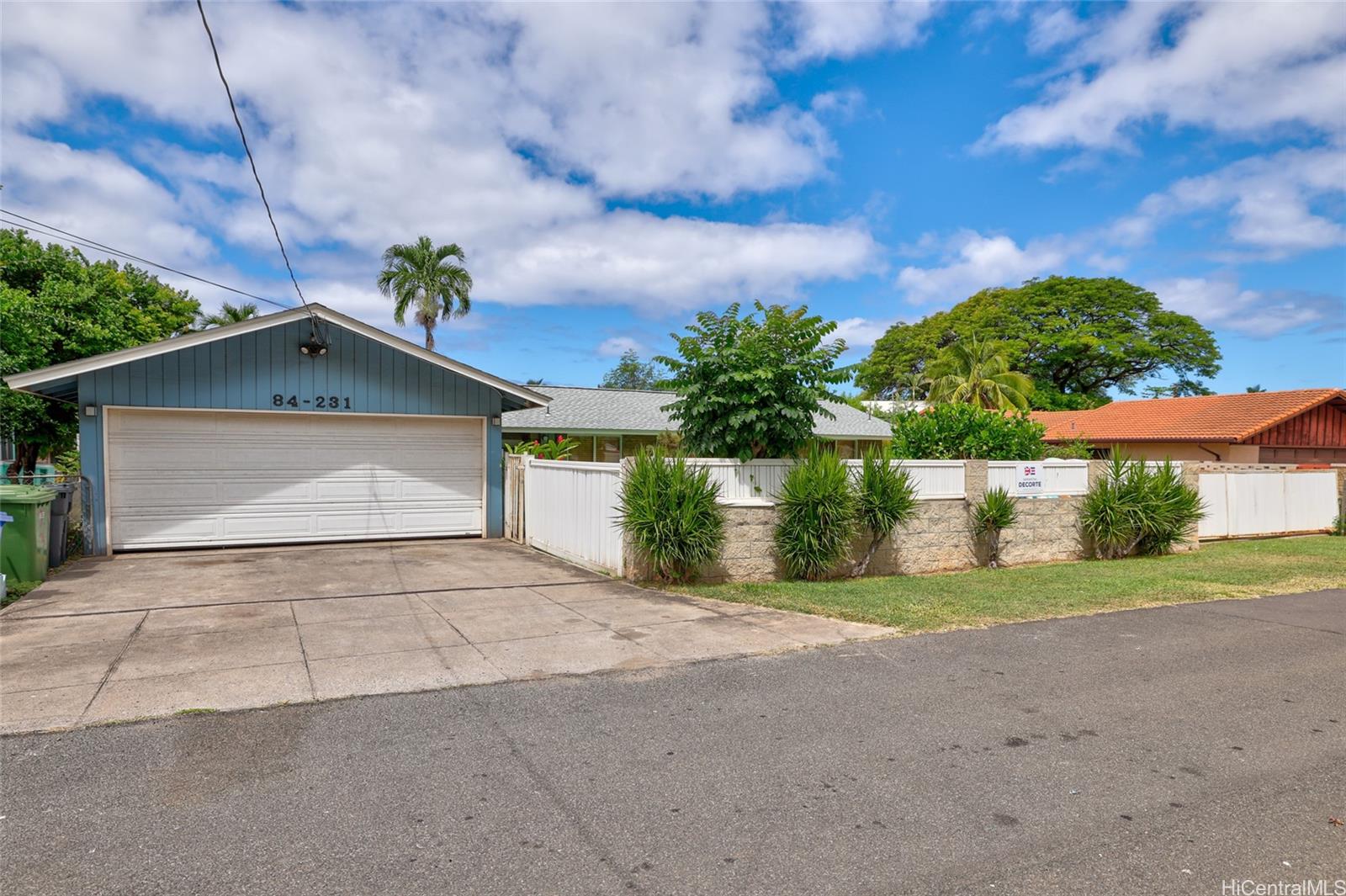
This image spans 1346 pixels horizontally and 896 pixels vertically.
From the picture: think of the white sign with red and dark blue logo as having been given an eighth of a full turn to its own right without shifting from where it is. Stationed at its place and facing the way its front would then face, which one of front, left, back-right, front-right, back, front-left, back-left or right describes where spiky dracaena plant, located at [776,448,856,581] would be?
front

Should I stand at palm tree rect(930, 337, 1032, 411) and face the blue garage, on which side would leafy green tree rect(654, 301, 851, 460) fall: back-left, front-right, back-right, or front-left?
front-left

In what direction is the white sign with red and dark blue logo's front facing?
toward the camera

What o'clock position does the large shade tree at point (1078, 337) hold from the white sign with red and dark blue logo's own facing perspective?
The large shade tree is roughly at 6 o'clock from the white sign with red and dark blue logo.

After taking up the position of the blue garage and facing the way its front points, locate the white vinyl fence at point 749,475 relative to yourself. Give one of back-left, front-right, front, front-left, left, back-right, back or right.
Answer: front-left

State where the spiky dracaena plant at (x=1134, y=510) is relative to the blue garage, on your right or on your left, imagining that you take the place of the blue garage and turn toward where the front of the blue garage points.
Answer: on your left

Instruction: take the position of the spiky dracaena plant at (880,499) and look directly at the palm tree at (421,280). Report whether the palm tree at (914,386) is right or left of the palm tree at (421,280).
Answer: right

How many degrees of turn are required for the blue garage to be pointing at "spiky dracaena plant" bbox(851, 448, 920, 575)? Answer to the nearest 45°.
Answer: approximately 45° to its left

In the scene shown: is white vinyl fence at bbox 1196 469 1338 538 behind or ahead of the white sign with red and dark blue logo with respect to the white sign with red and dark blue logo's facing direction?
behind

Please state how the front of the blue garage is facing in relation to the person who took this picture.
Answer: facing the viewer

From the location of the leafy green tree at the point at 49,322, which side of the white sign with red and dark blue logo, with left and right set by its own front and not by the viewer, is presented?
right

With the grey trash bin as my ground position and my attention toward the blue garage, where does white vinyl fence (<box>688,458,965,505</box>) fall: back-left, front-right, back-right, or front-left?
front-right

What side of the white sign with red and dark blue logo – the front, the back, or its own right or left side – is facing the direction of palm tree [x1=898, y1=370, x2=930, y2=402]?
back

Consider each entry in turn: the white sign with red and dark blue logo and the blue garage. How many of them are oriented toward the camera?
2

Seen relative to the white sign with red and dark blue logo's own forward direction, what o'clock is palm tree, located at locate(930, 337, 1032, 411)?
The palm tree is roughly at 6 o'clock from the white sign with red and dark blue logo.
